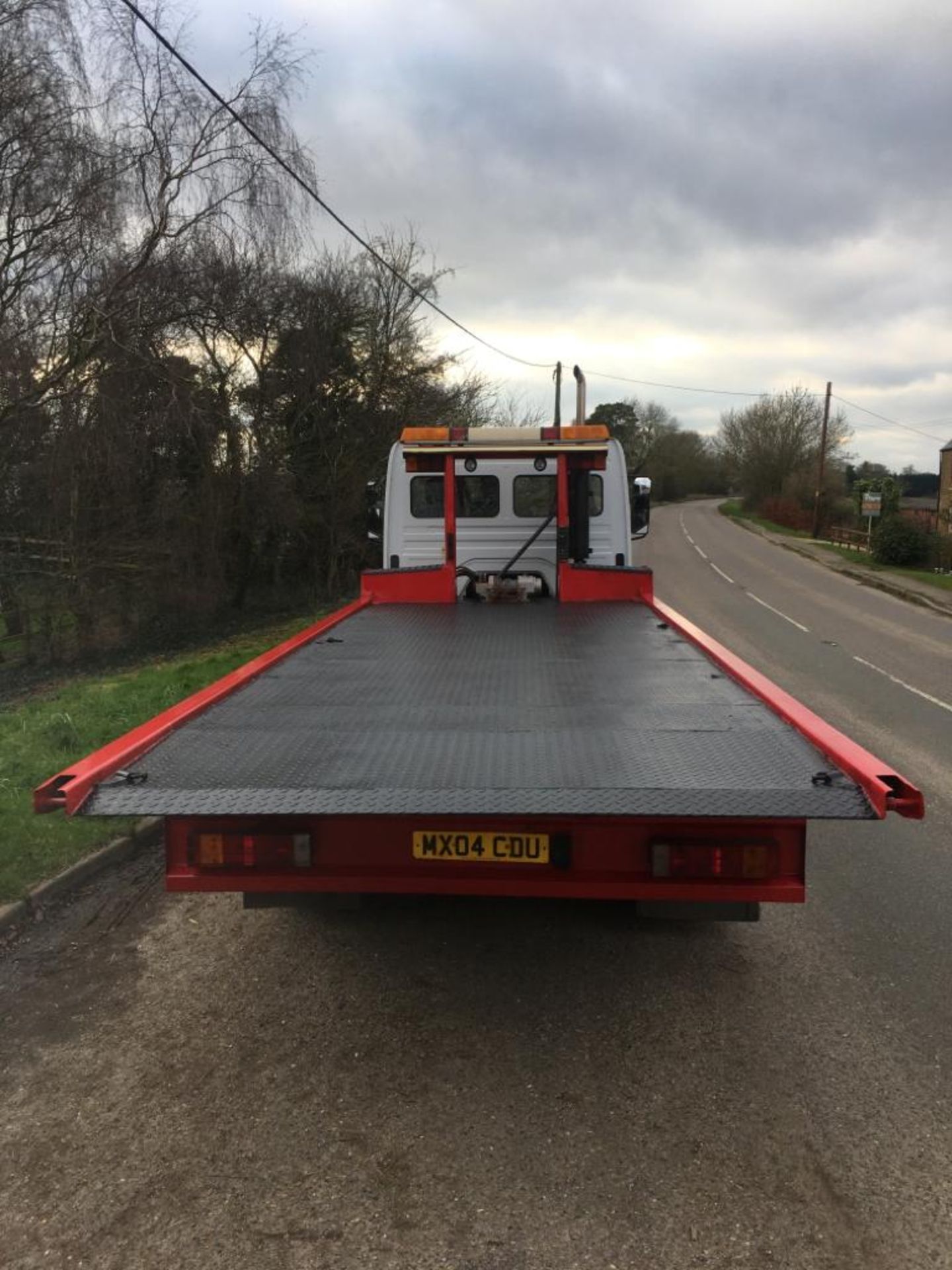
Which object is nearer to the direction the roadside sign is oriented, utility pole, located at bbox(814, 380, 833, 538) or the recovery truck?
the recovery truck

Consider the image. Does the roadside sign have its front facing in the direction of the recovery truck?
yes

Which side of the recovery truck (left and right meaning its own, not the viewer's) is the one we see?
back

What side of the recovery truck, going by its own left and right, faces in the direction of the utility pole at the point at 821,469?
front

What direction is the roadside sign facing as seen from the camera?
toward the camera

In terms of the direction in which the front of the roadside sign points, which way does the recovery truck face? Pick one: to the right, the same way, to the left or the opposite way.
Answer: the opposite way

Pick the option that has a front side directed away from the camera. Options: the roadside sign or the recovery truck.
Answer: the recovery truck

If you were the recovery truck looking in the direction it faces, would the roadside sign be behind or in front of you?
in front

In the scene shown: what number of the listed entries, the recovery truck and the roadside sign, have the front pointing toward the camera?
1
